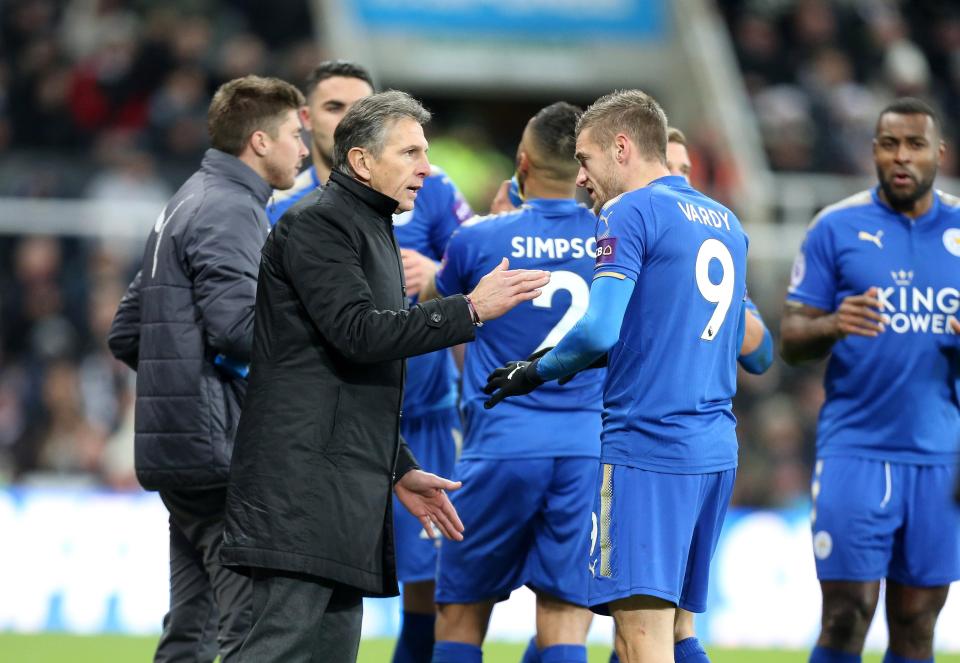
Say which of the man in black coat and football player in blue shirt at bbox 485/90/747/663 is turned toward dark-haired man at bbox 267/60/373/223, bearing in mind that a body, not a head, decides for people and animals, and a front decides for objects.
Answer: the football player in blue shirt

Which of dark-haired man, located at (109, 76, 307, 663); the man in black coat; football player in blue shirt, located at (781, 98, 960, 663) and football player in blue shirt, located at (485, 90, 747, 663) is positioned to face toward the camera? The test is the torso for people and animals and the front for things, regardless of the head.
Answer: football player in blue shirt, located at (781, 98, 960, 663)

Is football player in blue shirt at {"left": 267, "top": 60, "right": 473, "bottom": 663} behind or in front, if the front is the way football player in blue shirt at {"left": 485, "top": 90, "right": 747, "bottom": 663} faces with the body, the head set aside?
in front

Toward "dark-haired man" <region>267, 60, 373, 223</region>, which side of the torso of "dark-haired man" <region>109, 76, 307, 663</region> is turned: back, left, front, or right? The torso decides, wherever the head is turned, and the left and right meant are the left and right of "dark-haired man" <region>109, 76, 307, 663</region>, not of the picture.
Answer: front

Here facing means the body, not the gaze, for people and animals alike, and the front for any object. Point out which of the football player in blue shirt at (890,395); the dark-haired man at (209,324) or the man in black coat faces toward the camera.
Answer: the football player in blue shirt

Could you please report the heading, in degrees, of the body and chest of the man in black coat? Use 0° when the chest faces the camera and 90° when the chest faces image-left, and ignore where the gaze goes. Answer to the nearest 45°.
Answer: approximately 270°

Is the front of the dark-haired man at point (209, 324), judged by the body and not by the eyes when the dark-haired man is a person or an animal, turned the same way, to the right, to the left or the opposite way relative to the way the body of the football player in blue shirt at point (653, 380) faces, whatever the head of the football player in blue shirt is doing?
to the right

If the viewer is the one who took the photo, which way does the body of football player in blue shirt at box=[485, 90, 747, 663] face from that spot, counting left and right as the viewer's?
facing away from the viewer and to the left of the viewer

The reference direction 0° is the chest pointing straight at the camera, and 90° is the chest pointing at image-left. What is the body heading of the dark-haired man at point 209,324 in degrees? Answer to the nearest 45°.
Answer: approximately 225°

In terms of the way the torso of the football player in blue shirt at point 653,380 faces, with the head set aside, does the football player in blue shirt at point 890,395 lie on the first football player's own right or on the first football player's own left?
on the first football player's own right

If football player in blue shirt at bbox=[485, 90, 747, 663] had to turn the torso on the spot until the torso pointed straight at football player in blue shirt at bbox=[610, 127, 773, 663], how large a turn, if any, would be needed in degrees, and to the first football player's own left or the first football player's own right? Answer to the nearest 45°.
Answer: approximately 45° to the first football player's own right
